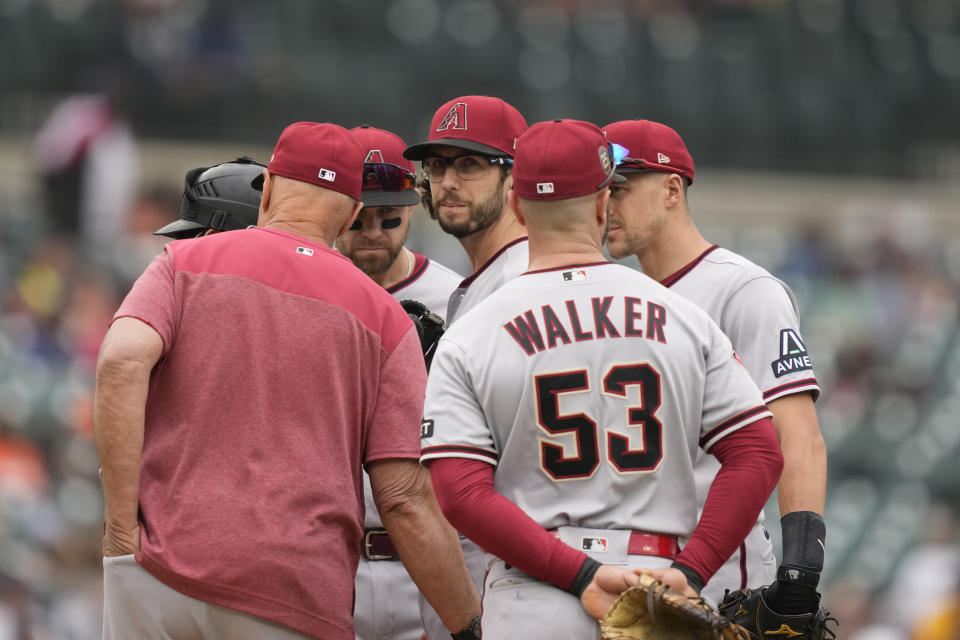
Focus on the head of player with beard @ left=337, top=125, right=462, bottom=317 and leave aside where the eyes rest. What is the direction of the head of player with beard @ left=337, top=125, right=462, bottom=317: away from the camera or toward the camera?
toward the camera

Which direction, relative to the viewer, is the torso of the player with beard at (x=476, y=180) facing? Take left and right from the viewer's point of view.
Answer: facing the viewer and to the left of the viewer

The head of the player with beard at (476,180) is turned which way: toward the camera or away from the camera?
toward the camera
